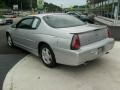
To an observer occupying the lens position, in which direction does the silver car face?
facing away from the viewer and to the left of the viewer
